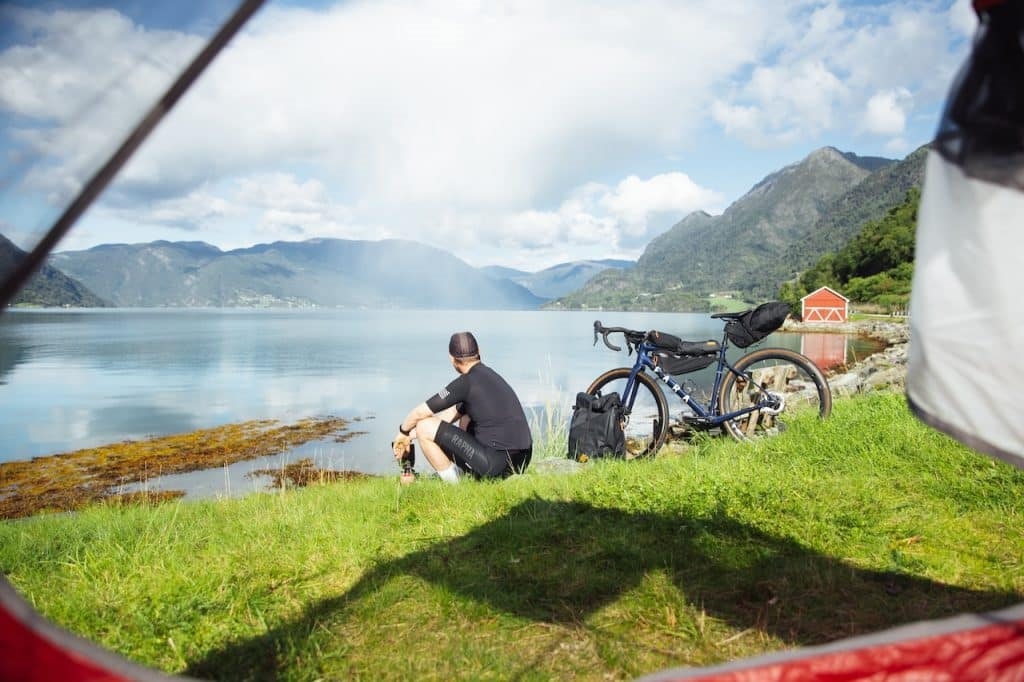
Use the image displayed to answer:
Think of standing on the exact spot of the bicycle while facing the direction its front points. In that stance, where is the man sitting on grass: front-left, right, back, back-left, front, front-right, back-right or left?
front-left

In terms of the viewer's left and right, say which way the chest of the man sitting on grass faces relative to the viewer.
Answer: facing away from the viewer and to the left of the viewer

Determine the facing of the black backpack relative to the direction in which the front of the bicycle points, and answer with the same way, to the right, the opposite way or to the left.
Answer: to the left

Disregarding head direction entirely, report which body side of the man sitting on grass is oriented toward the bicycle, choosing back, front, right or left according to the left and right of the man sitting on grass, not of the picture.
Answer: right

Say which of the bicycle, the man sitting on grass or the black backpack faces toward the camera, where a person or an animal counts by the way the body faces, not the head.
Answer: the black backpack

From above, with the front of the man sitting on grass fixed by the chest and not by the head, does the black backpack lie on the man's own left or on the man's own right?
on the man's own right

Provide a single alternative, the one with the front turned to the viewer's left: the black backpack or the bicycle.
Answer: the bicycle

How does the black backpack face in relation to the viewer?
toward the camera

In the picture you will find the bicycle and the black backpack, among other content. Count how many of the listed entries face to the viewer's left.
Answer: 1

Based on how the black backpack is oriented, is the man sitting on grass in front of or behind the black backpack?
in front

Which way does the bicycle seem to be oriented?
to the viewer's left

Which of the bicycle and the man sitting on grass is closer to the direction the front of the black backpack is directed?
the man sitting on grass

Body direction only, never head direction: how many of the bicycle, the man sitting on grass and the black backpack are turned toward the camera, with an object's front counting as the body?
1
